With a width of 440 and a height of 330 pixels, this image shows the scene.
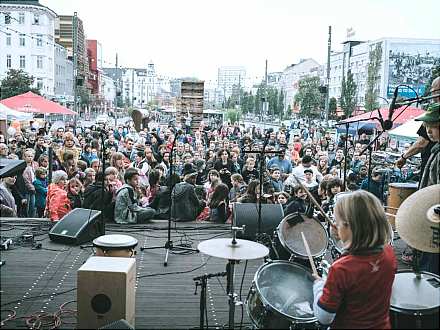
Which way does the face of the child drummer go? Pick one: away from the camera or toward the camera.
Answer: away from the camera

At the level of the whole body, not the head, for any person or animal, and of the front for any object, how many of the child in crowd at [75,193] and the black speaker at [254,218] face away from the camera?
0

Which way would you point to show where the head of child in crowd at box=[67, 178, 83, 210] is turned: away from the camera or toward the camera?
toward the camera

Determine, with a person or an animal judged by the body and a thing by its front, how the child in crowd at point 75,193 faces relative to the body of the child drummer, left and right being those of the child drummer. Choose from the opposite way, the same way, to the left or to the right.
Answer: the opposite way

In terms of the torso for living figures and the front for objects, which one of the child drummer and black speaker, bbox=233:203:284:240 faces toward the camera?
the black speaker

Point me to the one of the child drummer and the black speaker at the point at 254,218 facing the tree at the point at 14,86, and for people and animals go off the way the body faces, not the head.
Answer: the child drummer

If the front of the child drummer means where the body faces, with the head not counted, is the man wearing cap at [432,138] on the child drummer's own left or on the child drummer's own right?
on the child drummer's own right

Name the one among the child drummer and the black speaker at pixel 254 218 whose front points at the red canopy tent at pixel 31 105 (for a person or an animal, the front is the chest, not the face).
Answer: the child drummer

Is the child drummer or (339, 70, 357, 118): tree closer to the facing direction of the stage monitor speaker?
the child drummer

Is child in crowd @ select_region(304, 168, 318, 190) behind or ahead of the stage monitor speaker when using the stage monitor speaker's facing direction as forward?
behind

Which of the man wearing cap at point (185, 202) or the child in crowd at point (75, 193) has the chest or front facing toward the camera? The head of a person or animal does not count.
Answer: the child in crowd

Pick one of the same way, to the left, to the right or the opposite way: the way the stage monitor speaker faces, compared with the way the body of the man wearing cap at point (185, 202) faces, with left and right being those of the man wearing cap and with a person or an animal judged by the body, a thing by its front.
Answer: the opposite way

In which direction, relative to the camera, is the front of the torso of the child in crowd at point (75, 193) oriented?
toward the camera

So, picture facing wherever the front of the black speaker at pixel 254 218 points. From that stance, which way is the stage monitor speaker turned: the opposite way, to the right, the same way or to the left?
the same way

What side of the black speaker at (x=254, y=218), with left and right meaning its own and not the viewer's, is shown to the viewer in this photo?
front

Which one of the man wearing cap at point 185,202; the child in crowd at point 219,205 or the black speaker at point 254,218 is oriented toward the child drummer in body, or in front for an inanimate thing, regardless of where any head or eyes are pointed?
the black speaker
